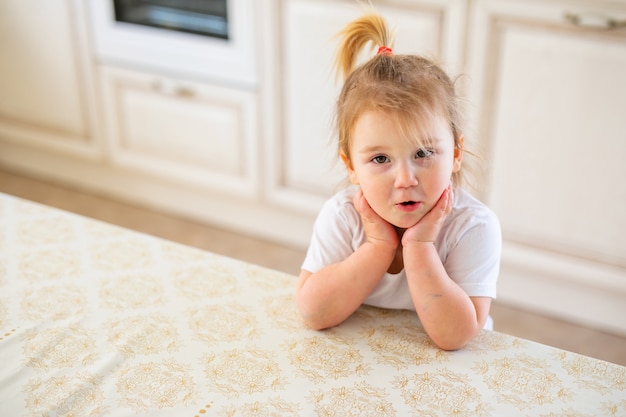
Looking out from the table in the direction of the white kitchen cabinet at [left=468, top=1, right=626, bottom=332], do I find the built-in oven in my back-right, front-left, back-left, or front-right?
front-left

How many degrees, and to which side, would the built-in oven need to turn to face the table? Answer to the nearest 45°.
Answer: approximately 45° to its left

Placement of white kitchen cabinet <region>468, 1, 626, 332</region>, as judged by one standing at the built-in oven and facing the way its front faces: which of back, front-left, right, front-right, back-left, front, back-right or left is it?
left

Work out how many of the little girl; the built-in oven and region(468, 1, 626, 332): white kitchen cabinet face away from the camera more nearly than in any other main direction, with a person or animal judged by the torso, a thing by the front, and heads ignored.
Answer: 0

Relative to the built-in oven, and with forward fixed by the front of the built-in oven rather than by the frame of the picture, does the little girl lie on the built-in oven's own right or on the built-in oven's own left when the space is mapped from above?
on the built-in oven's own left

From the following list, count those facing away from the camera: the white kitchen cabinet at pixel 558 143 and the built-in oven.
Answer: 0

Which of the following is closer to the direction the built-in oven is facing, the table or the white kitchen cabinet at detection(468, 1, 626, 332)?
the table

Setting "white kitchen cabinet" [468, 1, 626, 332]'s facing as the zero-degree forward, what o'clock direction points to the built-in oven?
The built-in oven is roughly at 2 o'clock from the white kitchen cabinet.

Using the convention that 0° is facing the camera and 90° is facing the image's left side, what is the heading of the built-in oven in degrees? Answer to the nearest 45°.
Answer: approximately 45°

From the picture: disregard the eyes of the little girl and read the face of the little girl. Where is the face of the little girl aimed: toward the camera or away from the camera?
toward the camera

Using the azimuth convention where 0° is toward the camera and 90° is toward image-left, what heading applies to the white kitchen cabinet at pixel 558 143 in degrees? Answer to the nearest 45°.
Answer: approximately 45°

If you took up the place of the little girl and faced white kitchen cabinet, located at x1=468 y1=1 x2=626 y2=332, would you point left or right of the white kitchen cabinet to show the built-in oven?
left

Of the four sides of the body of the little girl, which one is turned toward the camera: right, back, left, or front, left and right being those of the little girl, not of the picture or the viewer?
front
